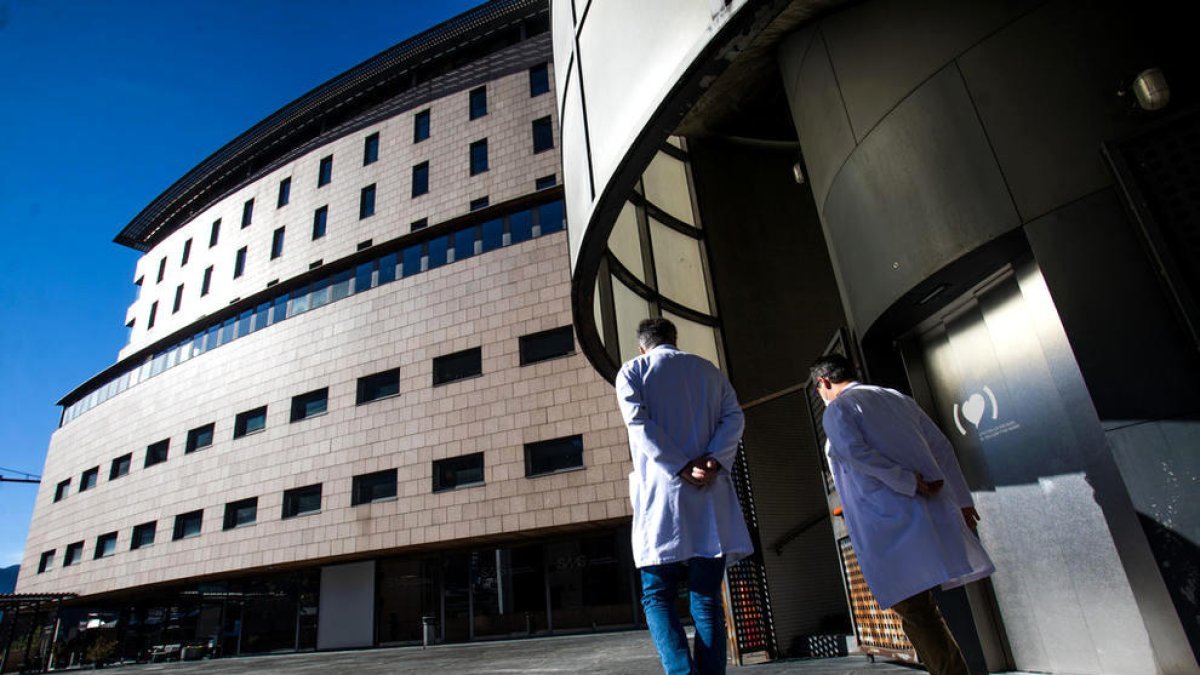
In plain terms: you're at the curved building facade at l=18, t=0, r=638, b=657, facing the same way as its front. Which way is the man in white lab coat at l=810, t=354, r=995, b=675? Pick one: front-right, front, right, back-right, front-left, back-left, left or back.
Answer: front-left

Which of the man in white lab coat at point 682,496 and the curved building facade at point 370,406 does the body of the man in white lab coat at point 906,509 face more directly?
the curved building facade

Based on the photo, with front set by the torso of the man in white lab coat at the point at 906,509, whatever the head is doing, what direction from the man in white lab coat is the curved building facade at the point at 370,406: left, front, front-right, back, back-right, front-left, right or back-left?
front

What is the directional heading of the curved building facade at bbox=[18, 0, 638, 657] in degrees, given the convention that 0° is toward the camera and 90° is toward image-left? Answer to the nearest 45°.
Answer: approximately 45°

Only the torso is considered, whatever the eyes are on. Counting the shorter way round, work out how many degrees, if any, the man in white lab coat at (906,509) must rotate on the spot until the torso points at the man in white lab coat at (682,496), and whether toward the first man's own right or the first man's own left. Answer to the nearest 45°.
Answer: approximately 90° to the first man's own left

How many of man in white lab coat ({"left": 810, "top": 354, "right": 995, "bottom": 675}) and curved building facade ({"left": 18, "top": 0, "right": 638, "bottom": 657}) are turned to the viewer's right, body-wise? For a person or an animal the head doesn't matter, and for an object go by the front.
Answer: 0
